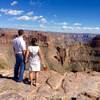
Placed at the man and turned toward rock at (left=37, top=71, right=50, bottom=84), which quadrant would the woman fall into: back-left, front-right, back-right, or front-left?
front-right

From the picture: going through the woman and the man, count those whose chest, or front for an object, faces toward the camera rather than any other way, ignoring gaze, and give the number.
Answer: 0

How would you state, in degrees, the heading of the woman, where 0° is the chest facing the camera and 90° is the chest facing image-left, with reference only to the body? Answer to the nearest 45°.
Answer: approximately 180°

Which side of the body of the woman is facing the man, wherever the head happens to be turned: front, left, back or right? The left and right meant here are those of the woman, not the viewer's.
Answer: left

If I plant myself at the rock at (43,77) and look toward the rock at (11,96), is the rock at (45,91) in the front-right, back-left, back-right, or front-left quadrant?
front-left

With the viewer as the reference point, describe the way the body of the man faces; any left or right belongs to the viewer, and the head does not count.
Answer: facing away from the viewer and to the right of the viewer

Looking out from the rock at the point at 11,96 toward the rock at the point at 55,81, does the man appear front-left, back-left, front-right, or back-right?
front-left
